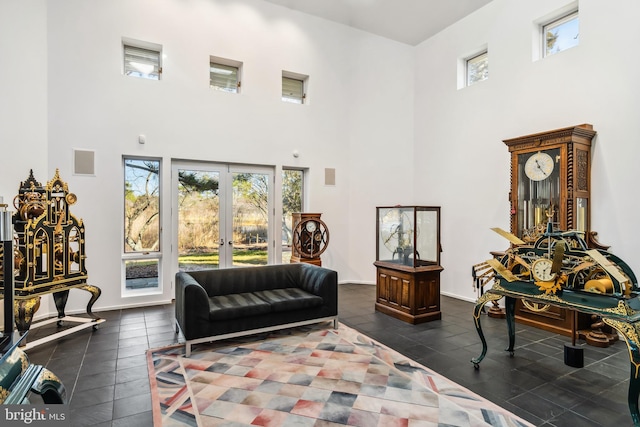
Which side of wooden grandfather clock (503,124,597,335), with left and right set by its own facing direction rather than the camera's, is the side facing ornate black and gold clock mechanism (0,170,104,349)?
front

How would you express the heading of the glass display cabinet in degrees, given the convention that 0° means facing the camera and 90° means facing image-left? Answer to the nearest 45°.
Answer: approximately 45°

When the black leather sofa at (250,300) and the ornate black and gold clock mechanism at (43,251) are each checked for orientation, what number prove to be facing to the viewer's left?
0

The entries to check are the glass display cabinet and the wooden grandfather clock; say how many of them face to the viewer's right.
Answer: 0

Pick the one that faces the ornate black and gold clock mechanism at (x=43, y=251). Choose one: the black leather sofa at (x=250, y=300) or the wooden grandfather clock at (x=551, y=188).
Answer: the wooden grandfather clock

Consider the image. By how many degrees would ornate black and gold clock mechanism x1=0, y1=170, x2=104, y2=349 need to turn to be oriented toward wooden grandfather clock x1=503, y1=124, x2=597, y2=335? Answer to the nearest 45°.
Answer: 0° — it already faces it

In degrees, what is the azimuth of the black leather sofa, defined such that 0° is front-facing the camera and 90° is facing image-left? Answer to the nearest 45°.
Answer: approximately 315°

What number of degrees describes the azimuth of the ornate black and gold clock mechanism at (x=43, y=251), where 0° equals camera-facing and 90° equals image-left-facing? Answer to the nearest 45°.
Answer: approximately 315°

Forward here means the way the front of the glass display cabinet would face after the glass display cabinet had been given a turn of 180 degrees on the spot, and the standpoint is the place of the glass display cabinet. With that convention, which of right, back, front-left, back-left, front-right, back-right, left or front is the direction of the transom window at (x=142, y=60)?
back-left

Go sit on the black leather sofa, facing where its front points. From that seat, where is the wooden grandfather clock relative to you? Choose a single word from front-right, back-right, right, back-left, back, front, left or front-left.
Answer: front-left

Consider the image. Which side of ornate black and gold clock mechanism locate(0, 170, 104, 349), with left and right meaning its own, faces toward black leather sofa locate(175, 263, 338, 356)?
front

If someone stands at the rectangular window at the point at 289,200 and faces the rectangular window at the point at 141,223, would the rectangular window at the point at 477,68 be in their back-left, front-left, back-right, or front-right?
back-left

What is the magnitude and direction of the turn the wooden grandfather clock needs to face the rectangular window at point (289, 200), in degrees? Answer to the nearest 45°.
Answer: approximately 45° to its right

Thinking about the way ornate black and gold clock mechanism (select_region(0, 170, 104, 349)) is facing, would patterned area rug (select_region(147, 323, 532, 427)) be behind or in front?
in front

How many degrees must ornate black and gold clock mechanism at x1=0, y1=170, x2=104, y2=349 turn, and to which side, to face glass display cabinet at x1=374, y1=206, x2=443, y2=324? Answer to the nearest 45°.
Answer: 0° — it already faces it

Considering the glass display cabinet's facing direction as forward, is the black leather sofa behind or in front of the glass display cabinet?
in front
